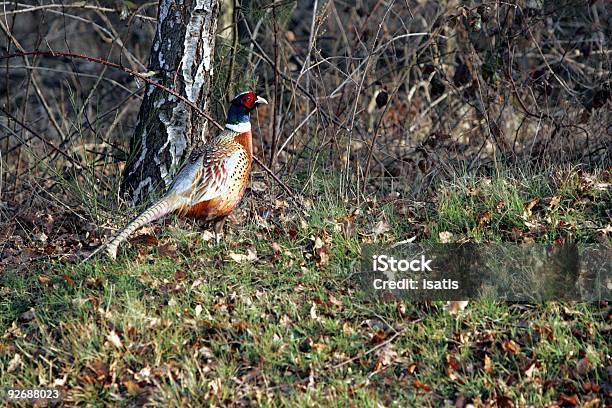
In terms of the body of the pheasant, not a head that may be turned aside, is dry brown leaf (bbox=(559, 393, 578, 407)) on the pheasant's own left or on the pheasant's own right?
on the pheasant's own right

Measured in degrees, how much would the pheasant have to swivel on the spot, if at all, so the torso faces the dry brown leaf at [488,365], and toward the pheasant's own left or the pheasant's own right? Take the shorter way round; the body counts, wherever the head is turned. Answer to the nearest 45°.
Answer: approximately 45° to the pheasant's own right

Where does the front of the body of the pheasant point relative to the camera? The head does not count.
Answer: to the viewer's right

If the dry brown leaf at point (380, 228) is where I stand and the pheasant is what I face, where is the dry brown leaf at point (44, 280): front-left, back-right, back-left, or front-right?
front-left

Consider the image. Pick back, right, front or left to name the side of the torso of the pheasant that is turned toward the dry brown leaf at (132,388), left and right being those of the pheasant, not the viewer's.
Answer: right

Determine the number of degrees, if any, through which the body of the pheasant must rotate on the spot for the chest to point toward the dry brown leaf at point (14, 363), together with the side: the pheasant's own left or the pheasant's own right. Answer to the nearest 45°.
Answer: approximately 135° to the pheasant's own right

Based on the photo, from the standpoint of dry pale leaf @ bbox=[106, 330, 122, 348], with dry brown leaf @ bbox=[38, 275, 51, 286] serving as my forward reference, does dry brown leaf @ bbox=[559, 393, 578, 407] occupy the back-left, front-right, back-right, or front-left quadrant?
back-right

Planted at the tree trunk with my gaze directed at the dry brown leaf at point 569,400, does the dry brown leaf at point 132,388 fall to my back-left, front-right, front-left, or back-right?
front-right

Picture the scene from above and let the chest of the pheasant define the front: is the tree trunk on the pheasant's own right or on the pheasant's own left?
on the pheasant's own left

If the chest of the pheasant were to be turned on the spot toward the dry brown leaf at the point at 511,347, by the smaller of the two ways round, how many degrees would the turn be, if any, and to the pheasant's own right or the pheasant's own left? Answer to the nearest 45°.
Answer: approximately 45° to the pheasant's own right

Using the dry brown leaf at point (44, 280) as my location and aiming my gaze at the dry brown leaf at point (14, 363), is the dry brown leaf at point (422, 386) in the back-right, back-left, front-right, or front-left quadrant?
front-left

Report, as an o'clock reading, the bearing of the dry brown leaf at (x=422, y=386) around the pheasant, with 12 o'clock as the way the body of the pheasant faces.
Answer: The dry brown leaf is roughly at 2 o'clock from the pheasant.

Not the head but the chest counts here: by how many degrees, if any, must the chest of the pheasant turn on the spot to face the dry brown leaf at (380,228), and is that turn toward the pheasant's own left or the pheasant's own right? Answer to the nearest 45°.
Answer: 0° — it already faces it

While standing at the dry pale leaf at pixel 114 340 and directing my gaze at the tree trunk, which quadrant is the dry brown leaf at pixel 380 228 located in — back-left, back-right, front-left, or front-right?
front-right

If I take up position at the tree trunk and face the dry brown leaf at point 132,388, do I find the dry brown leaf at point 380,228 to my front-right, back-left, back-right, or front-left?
front-left

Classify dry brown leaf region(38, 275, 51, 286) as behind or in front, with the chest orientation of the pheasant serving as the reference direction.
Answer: behind

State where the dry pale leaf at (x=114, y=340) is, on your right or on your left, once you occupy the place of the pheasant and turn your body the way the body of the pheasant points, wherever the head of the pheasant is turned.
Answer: on your right
